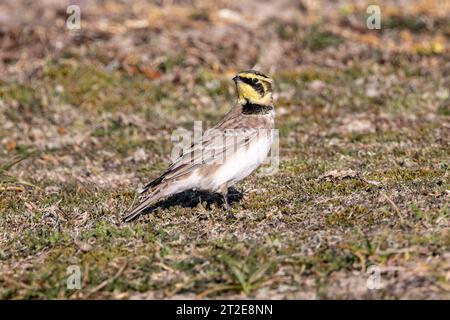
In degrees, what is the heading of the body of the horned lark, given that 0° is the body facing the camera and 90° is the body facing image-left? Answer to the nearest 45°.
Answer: approximately 270°
